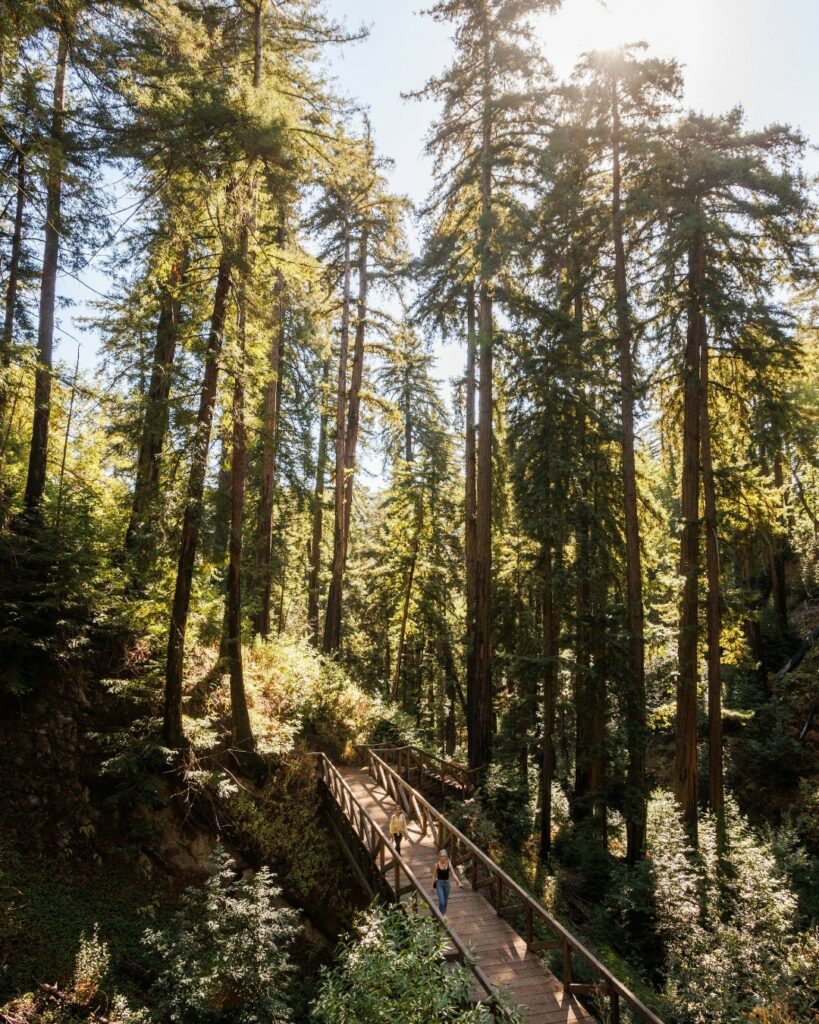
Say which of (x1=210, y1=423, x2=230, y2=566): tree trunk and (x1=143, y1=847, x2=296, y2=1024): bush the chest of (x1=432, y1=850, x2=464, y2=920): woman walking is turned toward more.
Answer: the bush

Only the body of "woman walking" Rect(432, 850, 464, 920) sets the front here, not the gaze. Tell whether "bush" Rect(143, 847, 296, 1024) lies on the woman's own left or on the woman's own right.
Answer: on the woman's own right

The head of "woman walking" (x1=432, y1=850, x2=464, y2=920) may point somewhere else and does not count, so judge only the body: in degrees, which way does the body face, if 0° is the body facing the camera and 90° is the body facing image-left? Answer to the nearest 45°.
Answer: approximately 0°

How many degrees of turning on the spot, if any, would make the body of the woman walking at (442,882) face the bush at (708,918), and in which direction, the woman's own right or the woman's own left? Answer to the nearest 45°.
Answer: approximately 90° to the woman's own left

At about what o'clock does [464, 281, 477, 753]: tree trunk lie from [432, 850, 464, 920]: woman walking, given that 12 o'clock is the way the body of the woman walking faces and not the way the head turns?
The tree trunk is roughly at 6 o'clock from the woman walking.

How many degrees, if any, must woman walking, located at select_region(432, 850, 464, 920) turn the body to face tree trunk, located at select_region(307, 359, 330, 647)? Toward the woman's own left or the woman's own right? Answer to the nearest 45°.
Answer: approximately 180°

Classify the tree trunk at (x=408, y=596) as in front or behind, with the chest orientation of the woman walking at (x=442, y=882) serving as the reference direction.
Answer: behind
